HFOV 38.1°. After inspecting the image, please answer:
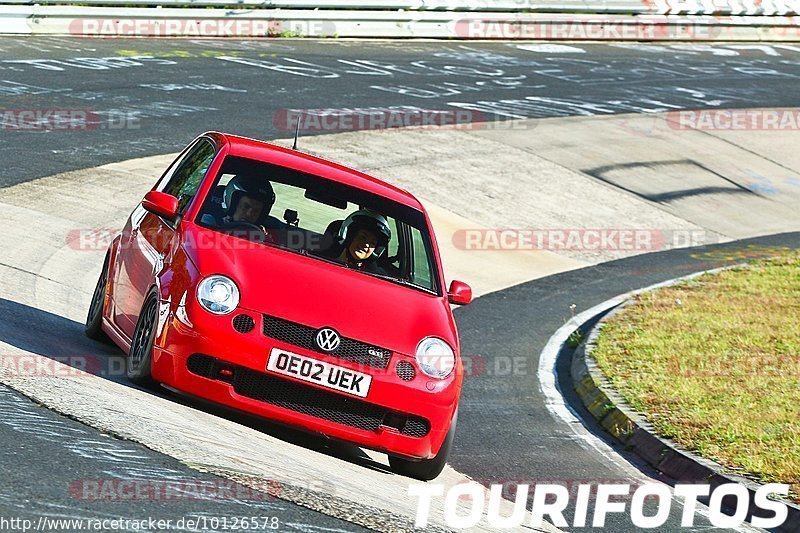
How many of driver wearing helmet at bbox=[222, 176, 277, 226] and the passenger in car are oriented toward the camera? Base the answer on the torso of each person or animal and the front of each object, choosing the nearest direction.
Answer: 2

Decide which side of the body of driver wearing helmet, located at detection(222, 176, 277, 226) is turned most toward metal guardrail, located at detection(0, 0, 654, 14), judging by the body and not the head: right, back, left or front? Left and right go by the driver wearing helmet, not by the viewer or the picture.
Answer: back

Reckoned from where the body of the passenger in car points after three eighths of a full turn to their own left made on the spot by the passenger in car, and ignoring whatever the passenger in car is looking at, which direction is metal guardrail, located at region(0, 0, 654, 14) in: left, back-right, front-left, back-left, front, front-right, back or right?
front-left

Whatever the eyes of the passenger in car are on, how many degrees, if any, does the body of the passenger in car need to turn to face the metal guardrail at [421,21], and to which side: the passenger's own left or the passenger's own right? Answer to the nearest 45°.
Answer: approximately 180°

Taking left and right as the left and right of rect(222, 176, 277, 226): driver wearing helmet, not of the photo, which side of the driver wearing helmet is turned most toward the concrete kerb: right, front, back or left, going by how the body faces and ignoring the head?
left

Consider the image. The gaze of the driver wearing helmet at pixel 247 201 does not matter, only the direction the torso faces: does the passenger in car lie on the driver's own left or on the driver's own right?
on the driver's own left

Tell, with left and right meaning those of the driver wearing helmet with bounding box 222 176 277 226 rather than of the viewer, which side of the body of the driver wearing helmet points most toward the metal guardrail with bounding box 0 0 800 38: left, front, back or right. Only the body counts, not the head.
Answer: back

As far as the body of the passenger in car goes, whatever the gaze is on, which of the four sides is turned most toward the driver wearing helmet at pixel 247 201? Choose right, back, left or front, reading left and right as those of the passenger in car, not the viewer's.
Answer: right
